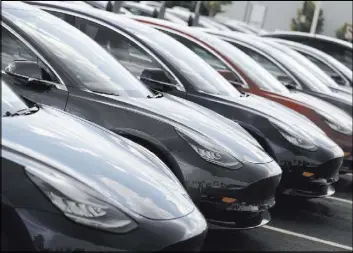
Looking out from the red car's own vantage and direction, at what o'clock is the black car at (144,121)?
The black car is roughly at 2 o'clock from the red car.

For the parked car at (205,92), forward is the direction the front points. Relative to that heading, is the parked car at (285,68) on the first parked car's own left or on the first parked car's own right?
on the first parked car's own left

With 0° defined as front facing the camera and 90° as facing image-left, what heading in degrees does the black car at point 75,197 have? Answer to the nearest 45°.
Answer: approximately 315°

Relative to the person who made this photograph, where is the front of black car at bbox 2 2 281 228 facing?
facing the viewer and to the right of the viewer

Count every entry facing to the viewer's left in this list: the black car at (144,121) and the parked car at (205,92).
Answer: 0

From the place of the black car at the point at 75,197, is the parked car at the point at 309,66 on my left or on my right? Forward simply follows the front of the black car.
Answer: on my left

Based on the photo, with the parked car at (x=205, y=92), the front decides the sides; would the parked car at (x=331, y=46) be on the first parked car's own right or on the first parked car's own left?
on the first parked car's own left
